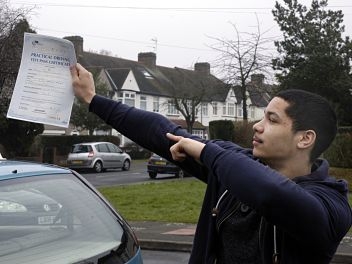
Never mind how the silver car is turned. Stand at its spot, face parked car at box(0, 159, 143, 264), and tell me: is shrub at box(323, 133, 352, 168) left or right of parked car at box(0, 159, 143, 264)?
left

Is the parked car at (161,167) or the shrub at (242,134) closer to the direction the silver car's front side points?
the shrub

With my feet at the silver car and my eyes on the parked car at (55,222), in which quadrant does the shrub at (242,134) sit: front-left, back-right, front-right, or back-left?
back-left

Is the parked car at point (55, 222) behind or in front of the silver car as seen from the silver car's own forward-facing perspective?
behind

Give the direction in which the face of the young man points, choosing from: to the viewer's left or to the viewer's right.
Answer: to the viewer's left

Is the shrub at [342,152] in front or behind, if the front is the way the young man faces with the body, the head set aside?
behind
